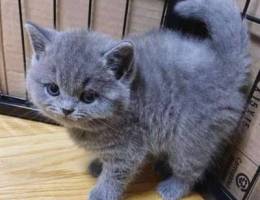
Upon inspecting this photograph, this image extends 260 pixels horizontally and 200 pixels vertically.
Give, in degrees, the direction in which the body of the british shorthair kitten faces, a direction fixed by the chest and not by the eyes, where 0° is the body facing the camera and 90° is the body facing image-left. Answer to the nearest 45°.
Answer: approximately 45°

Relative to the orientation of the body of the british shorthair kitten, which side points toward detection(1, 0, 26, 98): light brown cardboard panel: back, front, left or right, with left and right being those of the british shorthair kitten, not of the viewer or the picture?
right
